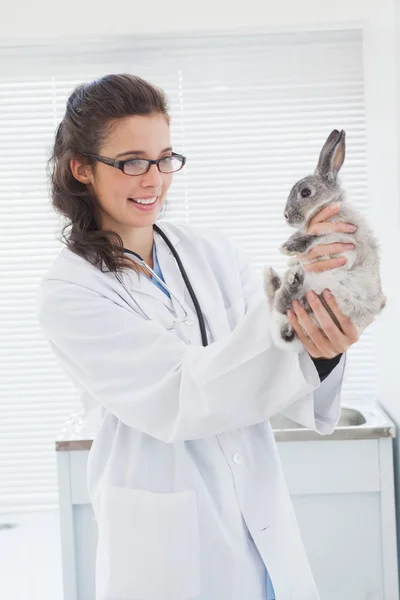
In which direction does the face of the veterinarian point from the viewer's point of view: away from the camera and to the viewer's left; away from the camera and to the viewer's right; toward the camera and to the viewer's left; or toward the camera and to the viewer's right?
toward the camera and to the viewer's right

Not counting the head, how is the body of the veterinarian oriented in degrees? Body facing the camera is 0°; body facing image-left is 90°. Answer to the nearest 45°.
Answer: approximately 315°
